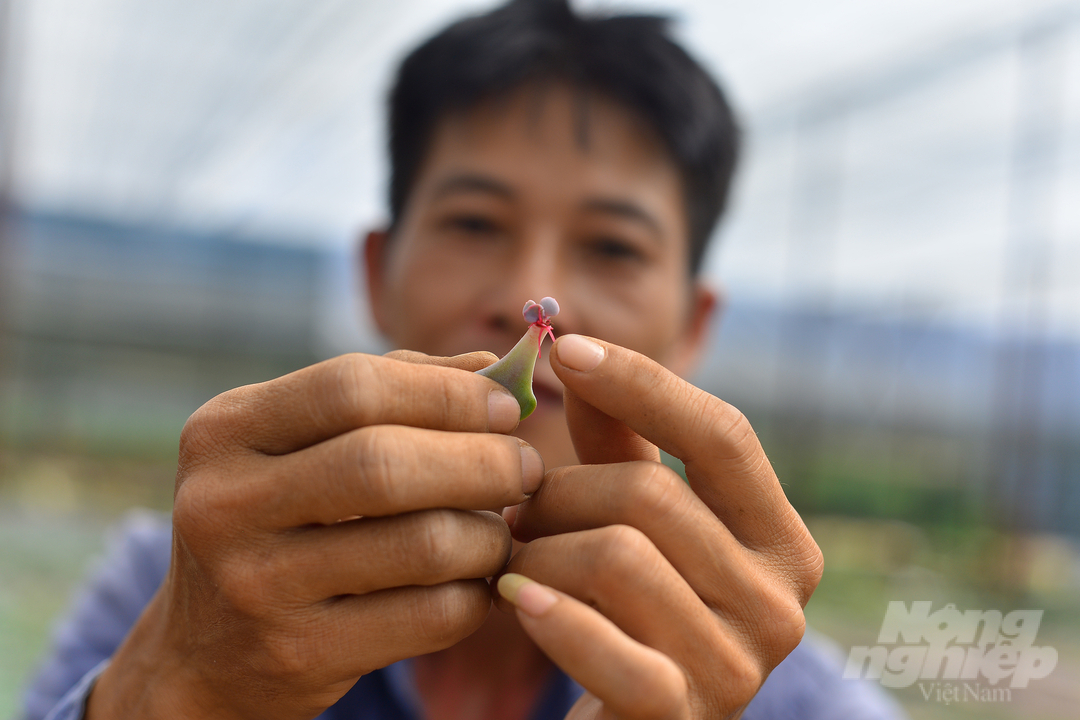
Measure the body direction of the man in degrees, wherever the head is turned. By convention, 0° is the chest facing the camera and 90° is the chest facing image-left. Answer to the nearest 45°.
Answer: approximately 0°
